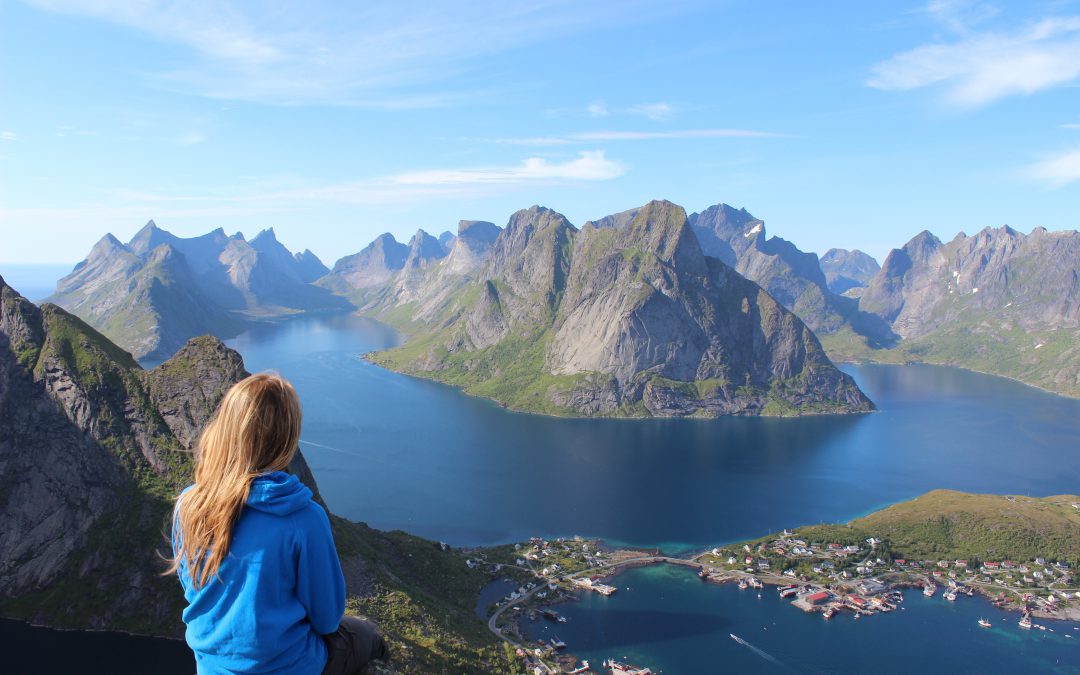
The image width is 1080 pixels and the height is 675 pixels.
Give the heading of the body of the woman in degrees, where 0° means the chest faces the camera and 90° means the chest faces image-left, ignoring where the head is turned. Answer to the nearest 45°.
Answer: approximately 225°
